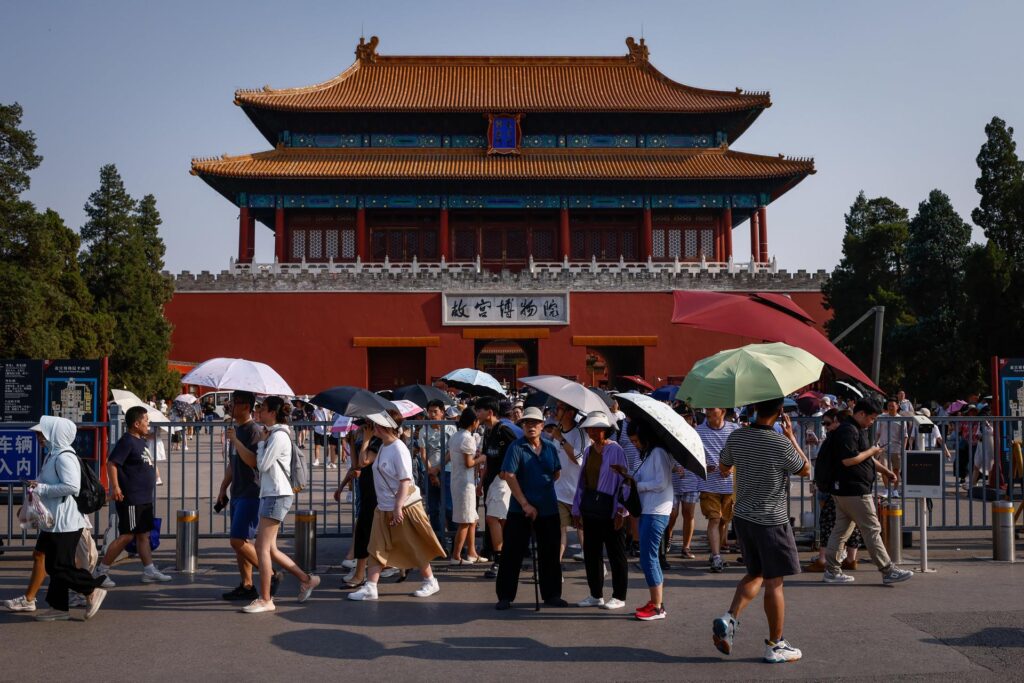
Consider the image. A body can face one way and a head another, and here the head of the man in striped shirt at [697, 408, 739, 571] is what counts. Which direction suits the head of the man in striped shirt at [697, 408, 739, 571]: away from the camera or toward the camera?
toward the camera

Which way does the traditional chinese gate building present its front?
toward the camera

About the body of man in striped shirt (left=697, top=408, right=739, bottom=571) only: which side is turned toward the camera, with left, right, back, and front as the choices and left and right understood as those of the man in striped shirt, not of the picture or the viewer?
front

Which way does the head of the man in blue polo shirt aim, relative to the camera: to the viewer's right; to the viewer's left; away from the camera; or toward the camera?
toward the camera

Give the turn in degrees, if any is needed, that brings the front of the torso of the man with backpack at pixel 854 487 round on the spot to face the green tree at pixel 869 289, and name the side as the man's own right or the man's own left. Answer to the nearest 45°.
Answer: approximately 90° to the man's own left

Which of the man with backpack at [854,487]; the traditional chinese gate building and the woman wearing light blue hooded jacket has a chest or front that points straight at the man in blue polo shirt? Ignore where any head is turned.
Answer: the traditional chinese gate building

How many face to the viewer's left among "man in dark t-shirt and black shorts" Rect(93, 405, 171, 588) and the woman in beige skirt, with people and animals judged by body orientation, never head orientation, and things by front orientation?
1

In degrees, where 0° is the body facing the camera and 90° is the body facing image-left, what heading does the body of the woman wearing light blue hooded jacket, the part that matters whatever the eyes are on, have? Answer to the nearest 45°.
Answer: approximately 90°

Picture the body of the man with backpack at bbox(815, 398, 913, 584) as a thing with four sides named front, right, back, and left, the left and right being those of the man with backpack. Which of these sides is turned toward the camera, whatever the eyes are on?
right
